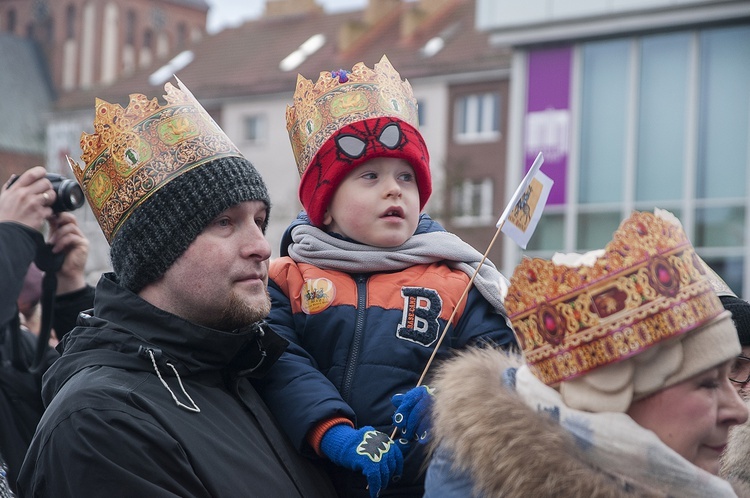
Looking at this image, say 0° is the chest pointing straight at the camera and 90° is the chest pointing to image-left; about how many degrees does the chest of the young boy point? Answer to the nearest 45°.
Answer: approximately 0°

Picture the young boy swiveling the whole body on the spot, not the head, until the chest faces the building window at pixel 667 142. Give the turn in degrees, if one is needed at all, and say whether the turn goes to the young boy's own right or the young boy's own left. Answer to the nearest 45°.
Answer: approximately 180°

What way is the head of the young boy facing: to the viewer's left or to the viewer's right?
to the viewer's right

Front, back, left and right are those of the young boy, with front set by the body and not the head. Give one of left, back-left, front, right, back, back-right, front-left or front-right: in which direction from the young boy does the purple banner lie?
back

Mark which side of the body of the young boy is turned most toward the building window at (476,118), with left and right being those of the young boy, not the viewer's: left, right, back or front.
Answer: back
